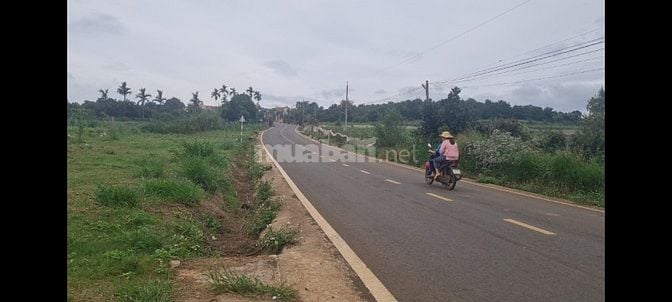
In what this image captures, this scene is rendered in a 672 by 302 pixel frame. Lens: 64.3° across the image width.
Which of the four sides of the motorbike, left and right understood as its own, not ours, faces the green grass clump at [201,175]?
left

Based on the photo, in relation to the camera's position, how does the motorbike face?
facing away from the viewer and to the left of the viewer

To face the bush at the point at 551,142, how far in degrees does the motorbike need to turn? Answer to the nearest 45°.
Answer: approximately 90° to its right

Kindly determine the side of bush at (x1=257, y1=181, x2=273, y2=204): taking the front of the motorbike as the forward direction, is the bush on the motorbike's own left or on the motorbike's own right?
on the motorbike's own left

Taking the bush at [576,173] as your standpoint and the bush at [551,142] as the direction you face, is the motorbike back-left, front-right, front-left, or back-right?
back-left

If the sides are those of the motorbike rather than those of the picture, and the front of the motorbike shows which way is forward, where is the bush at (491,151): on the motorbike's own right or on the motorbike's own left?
on the motorbike's own right

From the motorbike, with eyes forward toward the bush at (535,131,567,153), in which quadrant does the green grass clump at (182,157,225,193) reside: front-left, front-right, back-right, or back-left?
back-left
